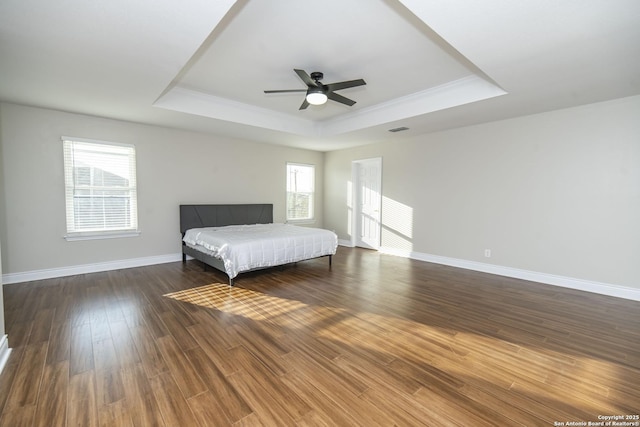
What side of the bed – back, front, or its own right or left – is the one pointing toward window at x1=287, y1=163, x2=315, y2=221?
left

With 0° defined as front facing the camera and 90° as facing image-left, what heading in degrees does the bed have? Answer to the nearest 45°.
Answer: approximately 315°
